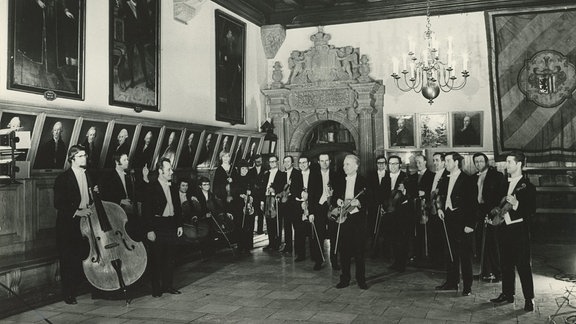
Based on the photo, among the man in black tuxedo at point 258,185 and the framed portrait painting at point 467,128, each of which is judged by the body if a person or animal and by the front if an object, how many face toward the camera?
2

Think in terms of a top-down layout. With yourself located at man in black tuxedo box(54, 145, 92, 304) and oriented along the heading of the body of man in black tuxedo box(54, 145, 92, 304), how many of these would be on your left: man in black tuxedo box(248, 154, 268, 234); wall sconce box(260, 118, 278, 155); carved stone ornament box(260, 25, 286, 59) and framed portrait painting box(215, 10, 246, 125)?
4

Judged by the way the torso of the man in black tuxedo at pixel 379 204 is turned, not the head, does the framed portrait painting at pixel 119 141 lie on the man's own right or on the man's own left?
on the man's own right

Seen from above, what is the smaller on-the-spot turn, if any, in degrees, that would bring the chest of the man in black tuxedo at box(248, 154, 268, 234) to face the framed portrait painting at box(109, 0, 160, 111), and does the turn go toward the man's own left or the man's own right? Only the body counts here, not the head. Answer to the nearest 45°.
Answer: approximately 45° to the man's own right

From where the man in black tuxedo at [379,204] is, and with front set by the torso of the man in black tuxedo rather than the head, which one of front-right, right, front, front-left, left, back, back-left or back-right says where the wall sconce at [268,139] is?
back-right

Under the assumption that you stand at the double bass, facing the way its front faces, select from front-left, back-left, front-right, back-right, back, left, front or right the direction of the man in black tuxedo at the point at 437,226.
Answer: left

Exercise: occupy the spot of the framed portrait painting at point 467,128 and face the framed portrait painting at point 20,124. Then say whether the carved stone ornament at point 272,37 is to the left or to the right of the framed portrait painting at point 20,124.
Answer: right

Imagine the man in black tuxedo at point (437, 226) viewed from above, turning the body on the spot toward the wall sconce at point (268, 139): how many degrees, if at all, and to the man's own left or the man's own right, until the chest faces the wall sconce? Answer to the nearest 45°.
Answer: approximately 90° to the man's own right

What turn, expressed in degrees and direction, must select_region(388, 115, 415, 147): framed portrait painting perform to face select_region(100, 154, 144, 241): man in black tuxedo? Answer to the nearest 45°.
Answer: approximately 45° to its right

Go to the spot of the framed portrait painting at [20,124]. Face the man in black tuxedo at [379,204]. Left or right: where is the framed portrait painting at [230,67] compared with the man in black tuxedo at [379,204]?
left

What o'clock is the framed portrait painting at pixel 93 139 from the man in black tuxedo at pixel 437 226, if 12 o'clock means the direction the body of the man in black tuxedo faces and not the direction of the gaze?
The framed portrait painting is roughly at 1 o'clock from the man in black tuxedo.

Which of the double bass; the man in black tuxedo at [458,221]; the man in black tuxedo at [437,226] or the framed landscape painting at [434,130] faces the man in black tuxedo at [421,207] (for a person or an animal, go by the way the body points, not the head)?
the framed landscape painting

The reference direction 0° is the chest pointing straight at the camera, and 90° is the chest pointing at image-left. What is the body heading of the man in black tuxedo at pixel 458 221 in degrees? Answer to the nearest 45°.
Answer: approximately 45°

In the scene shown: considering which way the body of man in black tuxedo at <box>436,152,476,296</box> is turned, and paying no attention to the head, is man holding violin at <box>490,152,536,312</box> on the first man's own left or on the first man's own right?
on the first man's own left

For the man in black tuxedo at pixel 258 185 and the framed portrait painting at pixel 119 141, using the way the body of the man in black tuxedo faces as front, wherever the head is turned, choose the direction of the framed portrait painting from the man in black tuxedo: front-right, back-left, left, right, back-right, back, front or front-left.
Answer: front-right

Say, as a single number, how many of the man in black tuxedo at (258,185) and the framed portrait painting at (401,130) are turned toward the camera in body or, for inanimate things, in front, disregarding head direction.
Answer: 2
